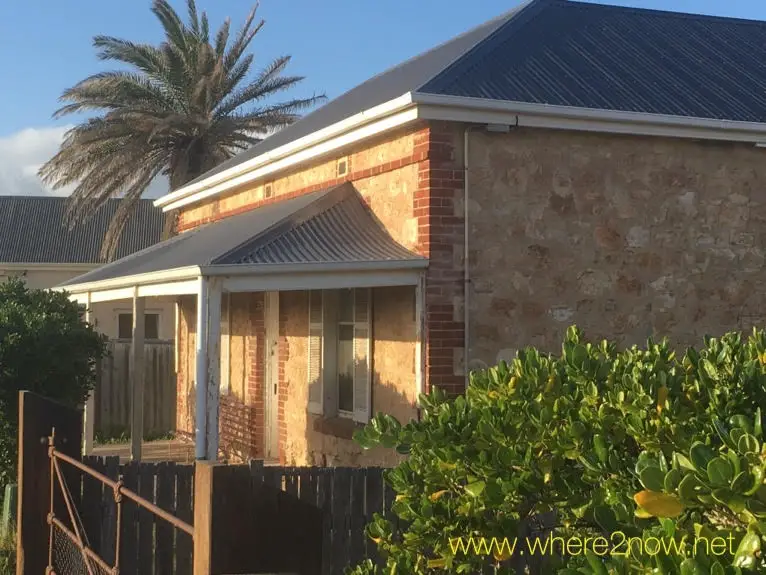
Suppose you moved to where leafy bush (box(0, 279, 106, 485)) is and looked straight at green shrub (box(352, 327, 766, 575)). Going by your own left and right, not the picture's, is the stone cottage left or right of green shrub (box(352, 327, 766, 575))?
left

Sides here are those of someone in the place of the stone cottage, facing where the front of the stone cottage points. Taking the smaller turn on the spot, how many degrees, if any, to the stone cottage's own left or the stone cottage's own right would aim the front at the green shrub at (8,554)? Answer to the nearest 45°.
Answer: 0° — it already faces it

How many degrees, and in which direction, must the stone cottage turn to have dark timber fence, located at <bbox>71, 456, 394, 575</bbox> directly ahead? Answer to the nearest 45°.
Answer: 0° — it already faces it

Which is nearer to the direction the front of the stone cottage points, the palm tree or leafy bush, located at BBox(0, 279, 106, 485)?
the leafy bush

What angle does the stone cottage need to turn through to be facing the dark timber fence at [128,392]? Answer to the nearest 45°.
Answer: approximately 90° to its right

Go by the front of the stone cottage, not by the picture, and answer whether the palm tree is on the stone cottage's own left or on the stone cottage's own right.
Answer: on the stone cottage's own right

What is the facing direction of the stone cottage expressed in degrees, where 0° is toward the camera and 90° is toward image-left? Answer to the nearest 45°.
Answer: approximately 45°
